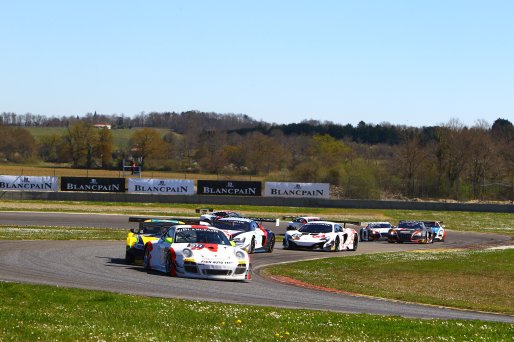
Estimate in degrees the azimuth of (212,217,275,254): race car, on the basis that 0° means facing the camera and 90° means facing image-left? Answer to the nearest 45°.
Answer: approximately 45°

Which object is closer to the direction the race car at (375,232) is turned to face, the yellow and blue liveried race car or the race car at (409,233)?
the yellow and blue liveried race car

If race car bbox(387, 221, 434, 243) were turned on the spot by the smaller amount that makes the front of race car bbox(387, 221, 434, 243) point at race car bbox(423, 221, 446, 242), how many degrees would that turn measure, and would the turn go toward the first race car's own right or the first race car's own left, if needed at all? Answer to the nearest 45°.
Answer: approximately 180°

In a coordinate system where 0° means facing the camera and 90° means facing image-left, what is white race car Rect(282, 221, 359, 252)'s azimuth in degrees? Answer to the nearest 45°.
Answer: approximately 45°

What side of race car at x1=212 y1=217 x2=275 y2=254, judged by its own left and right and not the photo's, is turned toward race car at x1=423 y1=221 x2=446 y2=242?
back

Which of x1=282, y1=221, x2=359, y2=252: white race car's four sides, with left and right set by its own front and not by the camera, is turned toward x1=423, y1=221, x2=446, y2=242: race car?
back

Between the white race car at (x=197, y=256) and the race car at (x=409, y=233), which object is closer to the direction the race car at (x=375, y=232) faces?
the white race car
